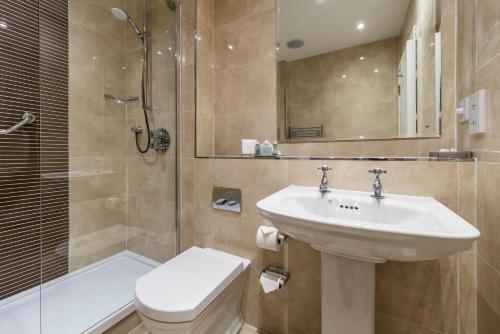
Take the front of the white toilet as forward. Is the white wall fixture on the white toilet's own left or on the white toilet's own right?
on the white toilet's own left

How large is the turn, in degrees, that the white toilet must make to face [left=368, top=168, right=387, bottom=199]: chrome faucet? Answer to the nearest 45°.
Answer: approximately 135° to its left

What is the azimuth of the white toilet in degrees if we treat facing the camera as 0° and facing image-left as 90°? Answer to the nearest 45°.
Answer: approximately 45°

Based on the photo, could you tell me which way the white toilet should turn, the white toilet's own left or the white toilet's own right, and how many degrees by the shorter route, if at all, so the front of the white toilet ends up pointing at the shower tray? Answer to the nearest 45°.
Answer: approximately 90° to the white toilet's own right
